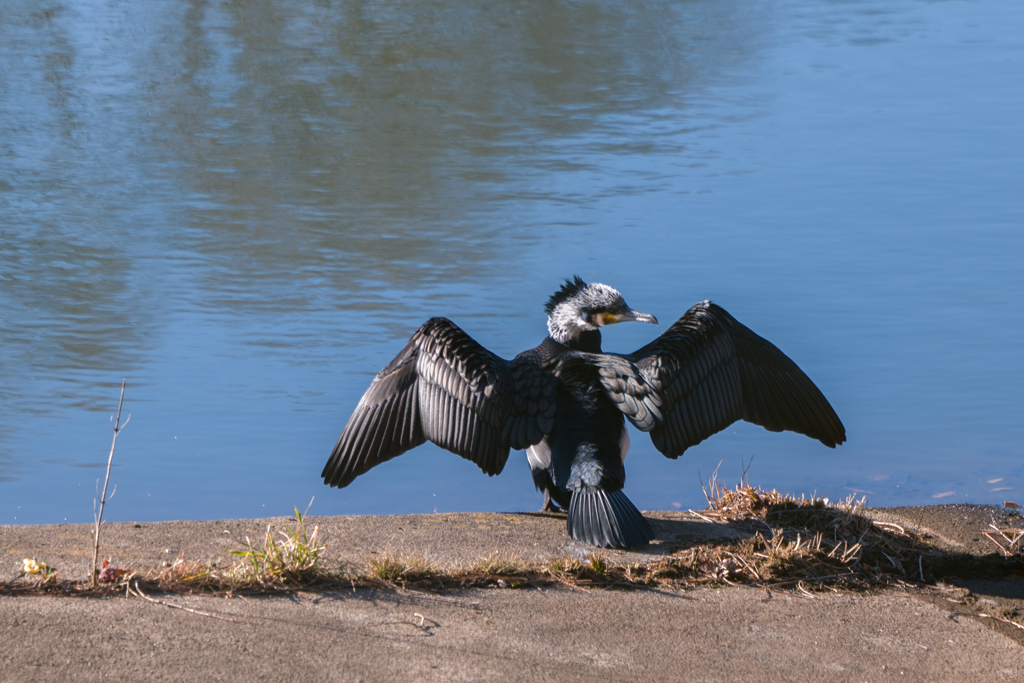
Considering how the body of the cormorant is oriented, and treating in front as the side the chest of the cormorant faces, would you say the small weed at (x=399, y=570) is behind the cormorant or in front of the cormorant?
behind

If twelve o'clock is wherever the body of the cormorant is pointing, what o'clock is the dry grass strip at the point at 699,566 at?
The dry grass strip is roughly at 5 o'clock from the cormorant.

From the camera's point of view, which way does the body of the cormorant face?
away from the camera

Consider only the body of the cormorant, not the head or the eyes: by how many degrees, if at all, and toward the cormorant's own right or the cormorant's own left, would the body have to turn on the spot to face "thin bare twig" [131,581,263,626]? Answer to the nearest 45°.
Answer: approximately 135° to the cormorant's own left

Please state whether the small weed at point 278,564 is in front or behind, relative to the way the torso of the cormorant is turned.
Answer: behind
